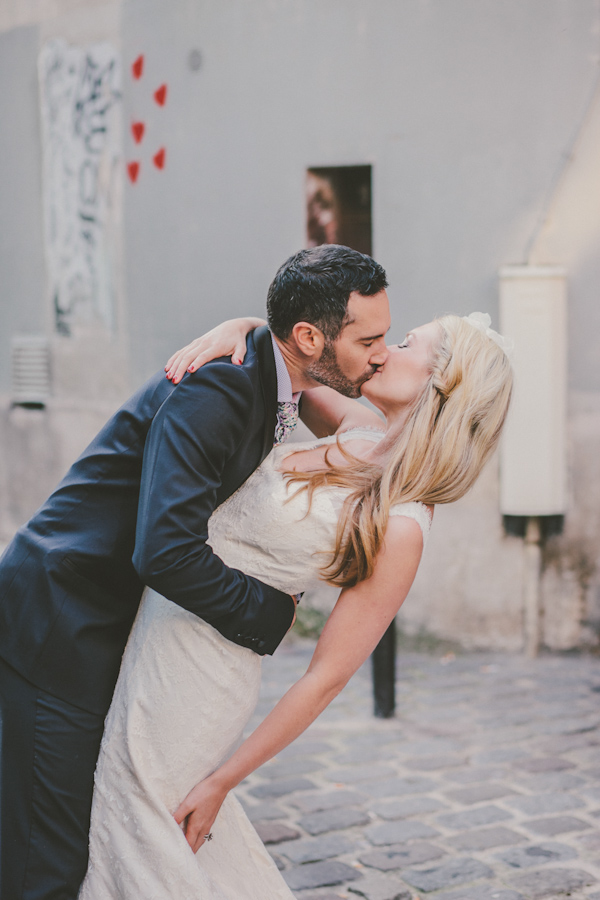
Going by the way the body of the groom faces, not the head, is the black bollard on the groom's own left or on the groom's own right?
on the groom's own left

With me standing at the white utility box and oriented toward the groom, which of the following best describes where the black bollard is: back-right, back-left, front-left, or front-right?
front-right

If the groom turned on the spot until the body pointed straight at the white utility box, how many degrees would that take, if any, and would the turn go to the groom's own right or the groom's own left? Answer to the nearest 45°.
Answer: approximately 45° to the groom's own left

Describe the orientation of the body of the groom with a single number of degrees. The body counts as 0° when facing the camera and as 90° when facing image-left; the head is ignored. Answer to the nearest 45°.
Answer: approximately 270°

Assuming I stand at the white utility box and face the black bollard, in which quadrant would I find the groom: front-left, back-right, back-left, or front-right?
front-left
